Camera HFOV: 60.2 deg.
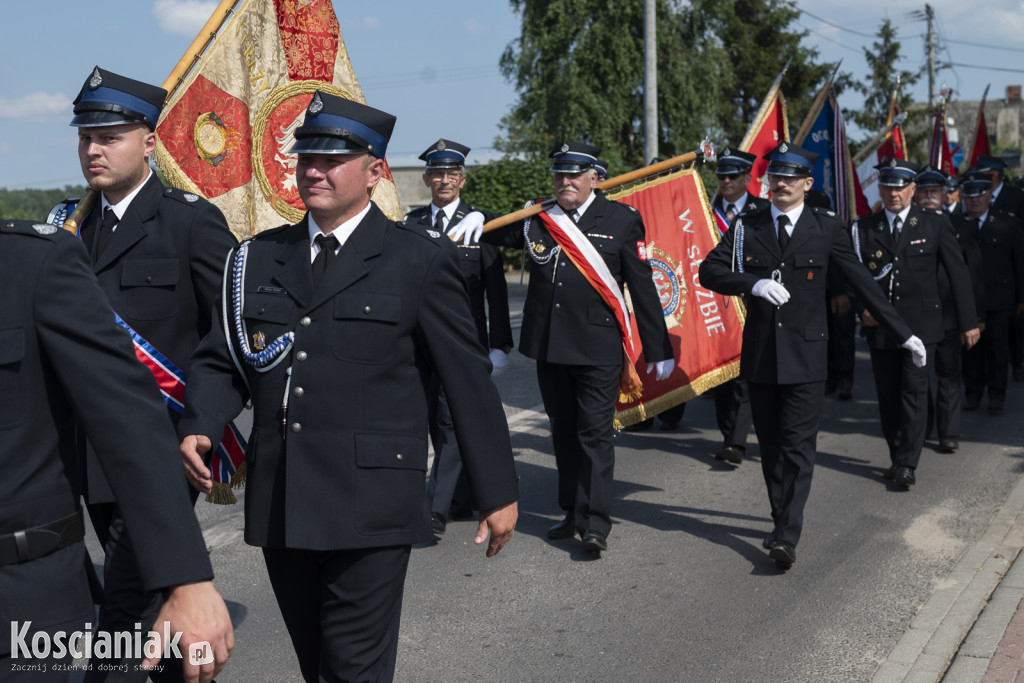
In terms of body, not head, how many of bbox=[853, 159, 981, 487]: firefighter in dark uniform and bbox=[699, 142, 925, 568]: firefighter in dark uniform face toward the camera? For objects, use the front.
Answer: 2

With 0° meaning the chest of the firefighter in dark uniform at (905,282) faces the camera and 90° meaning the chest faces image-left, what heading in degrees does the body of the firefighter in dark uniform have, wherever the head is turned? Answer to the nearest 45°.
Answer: approximately 0°

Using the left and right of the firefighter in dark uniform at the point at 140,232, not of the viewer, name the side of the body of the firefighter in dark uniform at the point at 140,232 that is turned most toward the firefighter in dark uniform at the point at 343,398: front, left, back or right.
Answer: left

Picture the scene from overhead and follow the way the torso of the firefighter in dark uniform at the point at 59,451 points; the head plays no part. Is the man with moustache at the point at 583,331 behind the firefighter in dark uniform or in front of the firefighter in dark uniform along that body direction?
behind

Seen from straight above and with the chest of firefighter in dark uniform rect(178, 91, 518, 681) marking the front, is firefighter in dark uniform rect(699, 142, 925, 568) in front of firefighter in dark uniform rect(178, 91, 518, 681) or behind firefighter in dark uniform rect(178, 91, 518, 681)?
behind

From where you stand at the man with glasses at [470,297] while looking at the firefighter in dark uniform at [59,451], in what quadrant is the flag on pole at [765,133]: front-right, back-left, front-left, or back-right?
back-left

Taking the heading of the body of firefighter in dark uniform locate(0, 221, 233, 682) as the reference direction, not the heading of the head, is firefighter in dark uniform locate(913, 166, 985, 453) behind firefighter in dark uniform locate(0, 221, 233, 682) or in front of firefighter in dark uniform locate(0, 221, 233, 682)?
behind

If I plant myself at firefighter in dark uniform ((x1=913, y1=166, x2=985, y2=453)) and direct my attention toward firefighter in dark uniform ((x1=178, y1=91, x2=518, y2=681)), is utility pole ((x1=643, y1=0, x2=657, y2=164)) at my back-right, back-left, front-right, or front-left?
back-right

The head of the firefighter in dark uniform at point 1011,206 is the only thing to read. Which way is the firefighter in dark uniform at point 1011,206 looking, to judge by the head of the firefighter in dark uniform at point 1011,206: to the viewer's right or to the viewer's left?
to the viewer's left

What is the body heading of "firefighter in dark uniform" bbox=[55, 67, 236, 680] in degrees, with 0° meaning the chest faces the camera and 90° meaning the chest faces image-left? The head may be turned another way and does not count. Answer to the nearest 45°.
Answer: approximately 45°

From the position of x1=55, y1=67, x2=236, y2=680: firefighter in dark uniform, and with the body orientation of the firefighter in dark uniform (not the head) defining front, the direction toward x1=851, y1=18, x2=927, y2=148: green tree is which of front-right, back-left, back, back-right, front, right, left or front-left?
back
